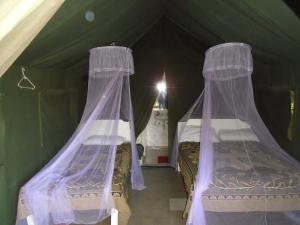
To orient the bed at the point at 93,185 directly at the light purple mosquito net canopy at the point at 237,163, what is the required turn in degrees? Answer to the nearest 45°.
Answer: approximately 90° to its left

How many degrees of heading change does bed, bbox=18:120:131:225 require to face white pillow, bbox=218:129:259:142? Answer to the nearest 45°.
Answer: approximately 90° to its left

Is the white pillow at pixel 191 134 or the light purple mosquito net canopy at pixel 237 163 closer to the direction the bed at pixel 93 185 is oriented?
the light purple mosquito net canopy

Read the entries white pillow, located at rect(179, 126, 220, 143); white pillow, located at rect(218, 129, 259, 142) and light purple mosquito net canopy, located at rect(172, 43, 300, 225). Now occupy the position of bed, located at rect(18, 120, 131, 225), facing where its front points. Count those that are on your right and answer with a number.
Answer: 0

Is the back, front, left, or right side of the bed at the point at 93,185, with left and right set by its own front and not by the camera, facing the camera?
front

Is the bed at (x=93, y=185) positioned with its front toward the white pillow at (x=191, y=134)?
no
